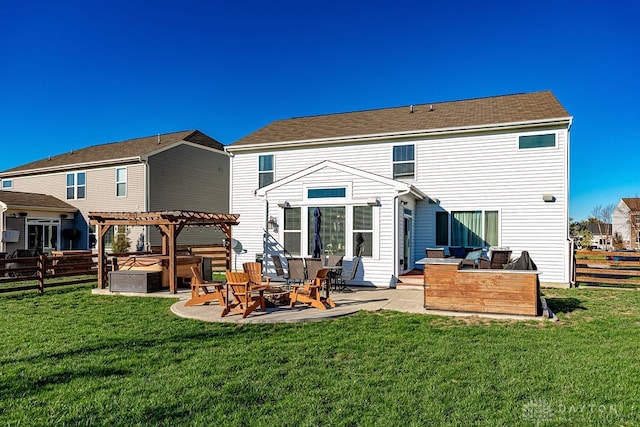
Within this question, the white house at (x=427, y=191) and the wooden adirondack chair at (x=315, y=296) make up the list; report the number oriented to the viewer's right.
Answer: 0

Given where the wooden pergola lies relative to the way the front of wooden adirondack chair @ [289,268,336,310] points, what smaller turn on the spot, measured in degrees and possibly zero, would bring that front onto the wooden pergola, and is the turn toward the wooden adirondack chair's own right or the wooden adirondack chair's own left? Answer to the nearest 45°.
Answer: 0° — it already faces it

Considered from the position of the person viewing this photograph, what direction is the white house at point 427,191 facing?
facing away from the viewer

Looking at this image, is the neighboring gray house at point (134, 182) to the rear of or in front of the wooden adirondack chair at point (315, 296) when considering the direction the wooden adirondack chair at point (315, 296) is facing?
in front

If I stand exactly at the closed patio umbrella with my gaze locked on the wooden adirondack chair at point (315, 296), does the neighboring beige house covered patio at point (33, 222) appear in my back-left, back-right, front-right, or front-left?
back-right

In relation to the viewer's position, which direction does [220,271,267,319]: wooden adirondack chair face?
facing away from the viewer and to the right of the viewer

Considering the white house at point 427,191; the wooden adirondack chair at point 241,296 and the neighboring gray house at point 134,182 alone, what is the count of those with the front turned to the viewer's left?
0

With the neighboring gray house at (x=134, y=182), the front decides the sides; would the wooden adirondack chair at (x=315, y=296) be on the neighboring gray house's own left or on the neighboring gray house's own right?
on the neighboring gray house's own right

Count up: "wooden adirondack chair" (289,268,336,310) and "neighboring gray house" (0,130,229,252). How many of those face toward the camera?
0

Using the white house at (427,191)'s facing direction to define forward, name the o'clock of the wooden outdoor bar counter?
The wooden outdoor bar counter is roughly at 6 o'clock from the white house.
